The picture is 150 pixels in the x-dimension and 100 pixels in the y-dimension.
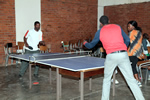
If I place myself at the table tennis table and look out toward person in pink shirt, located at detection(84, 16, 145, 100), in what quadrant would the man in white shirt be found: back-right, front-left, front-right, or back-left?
back-left

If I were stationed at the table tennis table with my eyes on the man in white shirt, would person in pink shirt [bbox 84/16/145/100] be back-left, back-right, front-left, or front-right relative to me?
back-right

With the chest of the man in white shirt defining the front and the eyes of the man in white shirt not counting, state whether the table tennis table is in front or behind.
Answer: in front

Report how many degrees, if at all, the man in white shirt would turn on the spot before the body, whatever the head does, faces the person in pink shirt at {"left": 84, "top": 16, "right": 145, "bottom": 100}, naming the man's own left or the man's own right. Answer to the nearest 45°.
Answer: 0° — they already face them

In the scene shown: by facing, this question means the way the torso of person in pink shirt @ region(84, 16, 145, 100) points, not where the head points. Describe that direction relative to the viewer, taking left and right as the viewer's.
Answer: facing away from the viewer

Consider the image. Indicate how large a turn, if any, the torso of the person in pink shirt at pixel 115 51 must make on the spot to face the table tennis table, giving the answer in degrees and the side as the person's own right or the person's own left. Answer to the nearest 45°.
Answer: approximately 45° to the person's own left

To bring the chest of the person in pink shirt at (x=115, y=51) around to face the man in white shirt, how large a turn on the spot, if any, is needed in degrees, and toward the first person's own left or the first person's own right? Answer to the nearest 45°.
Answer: approximately 45° to the first person's own left

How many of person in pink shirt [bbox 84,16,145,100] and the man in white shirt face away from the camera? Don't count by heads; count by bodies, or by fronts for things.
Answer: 1

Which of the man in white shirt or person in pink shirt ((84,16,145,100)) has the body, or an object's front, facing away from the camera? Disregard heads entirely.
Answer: the person in pink shirt
